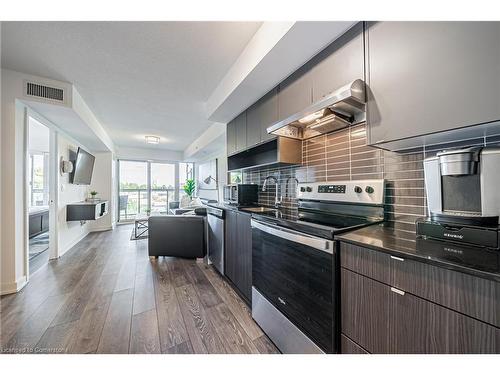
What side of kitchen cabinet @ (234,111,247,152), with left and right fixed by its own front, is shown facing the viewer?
left

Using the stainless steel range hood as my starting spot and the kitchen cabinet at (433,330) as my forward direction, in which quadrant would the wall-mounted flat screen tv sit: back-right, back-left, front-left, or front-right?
back-right

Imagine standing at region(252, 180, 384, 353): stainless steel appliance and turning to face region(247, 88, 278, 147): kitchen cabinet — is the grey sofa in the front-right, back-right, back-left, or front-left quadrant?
front-left

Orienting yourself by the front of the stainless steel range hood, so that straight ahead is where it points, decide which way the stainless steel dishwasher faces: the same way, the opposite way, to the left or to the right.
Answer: the same way

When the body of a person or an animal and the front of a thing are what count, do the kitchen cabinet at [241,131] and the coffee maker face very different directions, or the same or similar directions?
same or similar directions

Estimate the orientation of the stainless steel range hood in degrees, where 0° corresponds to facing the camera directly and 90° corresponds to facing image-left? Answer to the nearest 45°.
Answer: approximately 45°

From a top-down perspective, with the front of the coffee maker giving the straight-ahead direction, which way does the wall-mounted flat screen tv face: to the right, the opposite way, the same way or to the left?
the opposite way

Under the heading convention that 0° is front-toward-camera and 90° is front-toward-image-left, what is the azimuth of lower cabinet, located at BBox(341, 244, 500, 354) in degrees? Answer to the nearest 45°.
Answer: approximately 45°

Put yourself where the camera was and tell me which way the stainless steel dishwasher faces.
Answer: facing to the left of the viewer

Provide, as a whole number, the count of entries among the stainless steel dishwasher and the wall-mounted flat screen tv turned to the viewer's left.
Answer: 1

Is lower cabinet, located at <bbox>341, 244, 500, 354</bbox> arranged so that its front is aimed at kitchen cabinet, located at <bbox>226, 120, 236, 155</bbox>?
no

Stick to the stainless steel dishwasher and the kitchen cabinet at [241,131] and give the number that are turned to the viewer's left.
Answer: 2

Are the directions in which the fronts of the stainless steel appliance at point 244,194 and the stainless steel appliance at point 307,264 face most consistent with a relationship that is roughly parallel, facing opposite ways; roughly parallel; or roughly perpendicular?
roughly parallel

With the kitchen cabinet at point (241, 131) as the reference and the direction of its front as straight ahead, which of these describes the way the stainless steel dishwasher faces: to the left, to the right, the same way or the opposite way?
the same way

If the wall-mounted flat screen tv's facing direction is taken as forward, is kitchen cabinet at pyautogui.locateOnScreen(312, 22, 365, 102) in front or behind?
in front

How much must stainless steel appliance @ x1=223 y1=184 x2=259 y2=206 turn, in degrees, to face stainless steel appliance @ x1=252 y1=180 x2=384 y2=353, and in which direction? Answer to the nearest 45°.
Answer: approximately 45° to its left

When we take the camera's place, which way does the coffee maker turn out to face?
facing the viewer and to the left of the viewer

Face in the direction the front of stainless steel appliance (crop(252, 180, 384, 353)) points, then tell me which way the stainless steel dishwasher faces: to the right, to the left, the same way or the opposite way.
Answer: the same way
